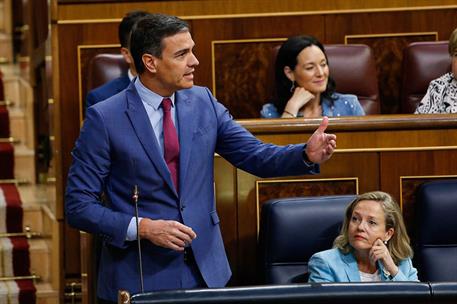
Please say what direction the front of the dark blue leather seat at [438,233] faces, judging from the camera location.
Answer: facing the viewer

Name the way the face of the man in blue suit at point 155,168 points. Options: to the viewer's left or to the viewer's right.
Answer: to the viewer's right

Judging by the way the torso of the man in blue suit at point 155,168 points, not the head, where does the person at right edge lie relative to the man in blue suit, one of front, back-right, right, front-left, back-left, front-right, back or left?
left

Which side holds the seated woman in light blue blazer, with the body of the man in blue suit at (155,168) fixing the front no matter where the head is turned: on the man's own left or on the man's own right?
on the man's own left

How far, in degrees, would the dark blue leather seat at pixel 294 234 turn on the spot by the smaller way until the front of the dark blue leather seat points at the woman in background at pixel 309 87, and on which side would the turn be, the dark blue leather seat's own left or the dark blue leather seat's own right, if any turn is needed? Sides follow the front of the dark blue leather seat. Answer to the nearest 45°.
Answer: approximately 180°

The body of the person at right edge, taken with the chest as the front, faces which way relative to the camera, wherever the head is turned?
toward the camera

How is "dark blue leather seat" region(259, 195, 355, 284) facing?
toward the camera

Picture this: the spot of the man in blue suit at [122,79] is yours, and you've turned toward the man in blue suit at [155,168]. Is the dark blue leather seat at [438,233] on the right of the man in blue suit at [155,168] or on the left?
left

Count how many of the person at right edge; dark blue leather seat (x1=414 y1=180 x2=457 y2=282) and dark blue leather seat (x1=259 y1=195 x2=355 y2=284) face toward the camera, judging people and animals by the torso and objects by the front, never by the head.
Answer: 3

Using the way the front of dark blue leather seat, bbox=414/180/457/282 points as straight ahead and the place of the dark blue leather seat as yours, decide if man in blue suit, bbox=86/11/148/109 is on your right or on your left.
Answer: on your right
